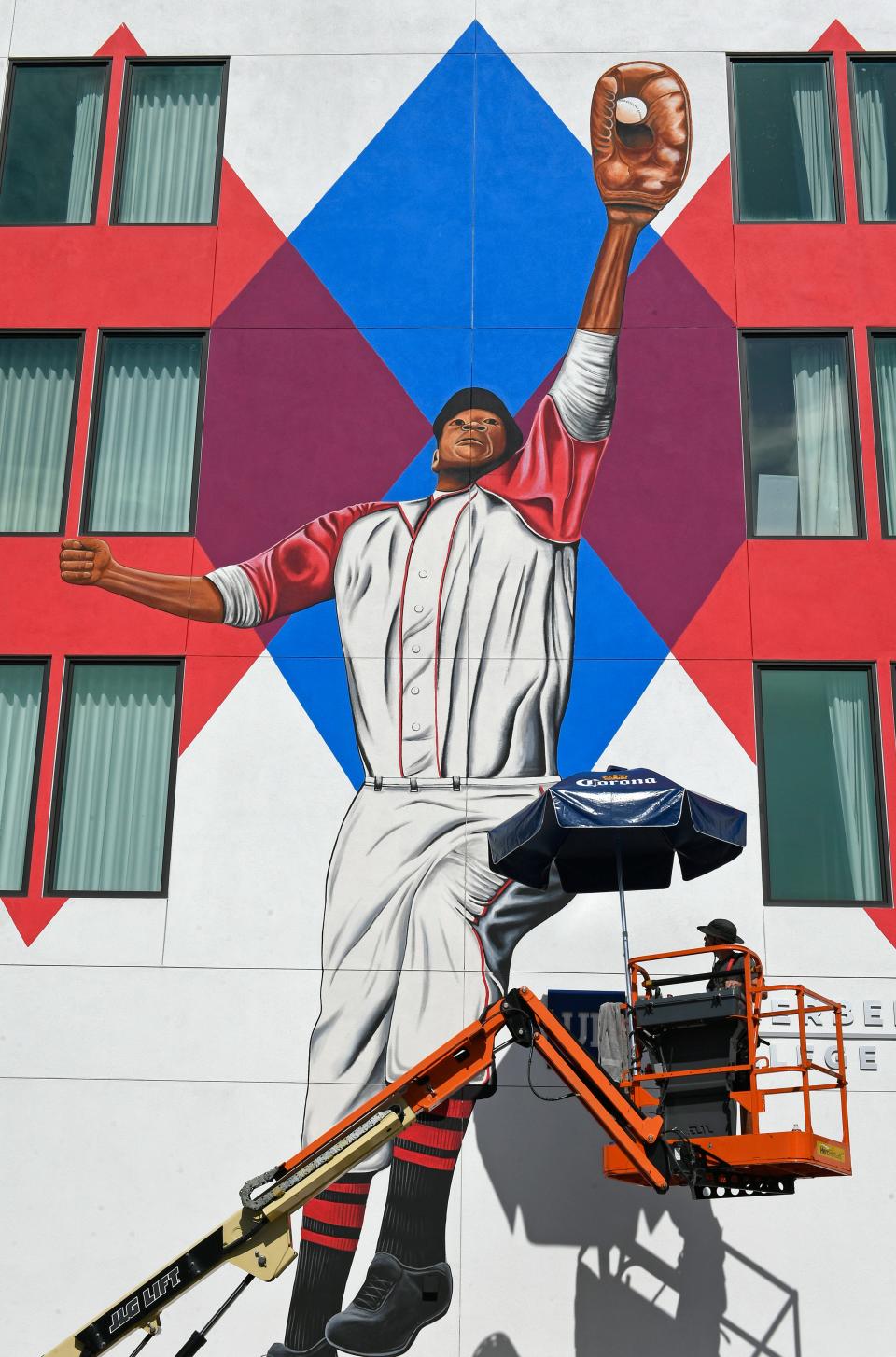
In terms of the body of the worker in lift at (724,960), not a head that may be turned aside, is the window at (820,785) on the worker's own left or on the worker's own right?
on the worker's own right

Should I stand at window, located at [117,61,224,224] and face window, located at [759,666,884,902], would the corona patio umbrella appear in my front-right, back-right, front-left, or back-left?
front-right

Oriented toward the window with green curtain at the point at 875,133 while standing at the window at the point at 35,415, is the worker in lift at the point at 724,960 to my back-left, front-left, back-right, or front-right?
front-right
